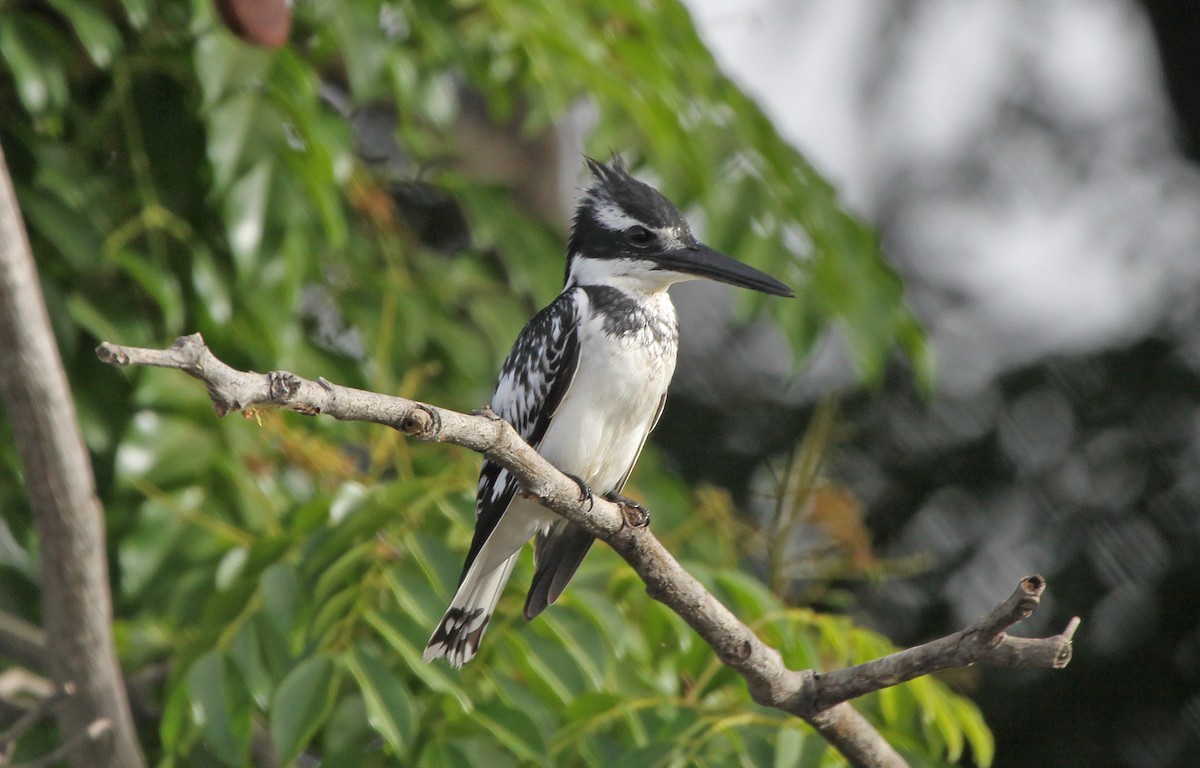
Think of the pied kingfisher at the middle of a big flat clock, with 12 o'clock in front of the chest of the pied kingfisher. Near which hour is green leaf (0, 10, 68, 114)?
The green leaf is roughly at 4 o'clock from the pied kingfisher.

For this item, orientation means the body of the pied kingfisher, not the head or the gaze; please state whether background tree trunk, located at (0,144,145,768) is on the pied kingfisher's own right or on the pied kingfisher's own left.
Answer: on the pied kingfisher's own right

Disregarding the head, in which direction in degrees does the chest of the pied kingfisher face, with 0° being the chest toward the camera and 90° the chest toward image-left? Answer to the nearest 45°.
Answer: approximately 315°

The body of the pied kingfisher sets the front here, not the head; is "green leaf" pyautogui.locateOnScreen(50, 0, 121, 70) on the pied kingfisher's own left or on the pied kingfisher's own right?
on the pied kingfisher's own right
